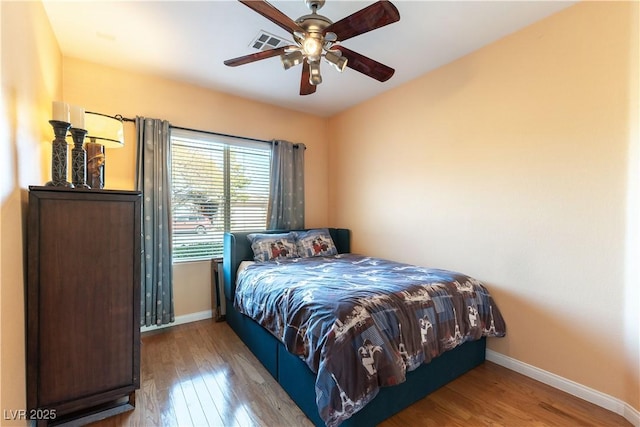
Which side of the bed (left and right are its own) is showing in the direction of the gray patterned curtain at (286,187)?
back

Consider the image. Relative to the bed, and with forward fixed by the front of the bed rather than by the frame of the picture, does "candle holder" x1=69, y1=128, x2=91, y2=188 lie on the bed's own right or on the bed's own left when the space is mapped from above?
on the bed's own right

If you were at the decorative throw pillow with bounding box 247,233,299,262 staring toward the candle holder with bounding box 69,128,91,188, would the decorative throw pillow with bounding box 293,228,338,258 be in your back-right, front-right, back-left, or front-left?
back-left

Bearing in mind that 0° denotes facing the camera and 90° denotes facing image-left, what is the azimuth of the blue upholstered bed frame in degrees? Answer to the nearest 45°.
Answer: approximately 315°

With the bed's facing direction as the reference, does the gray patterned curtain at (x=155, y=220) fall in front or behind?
behind
